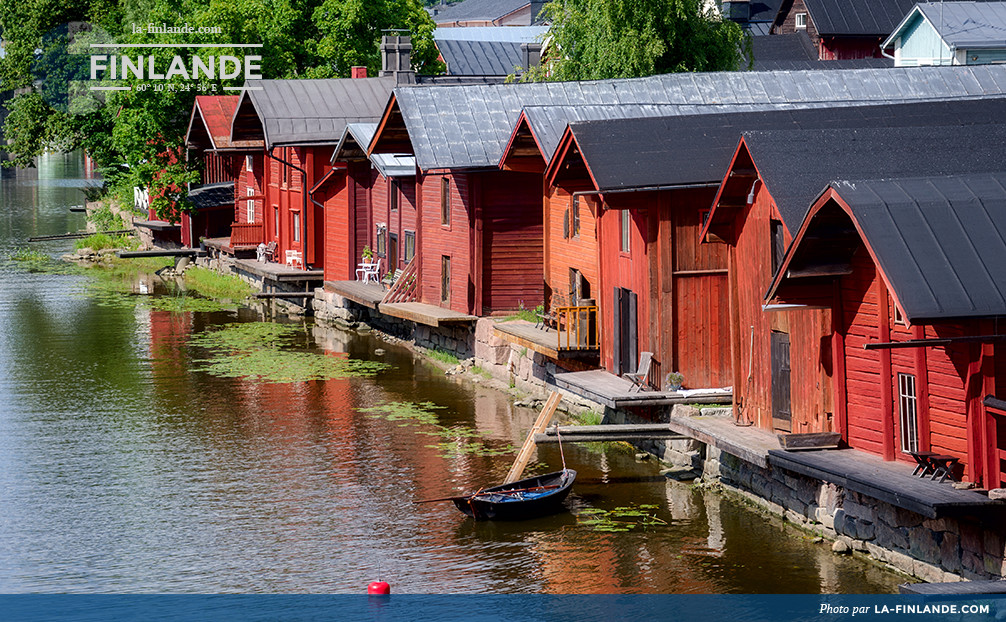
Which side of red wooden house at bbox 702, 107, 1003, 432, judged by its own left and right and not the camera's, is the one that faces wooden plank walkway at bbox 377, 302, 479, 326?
right

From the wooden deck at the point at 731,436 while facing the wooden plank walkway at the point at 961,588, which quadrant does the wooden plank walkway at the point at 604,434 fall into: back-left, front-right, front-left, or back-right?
back-right

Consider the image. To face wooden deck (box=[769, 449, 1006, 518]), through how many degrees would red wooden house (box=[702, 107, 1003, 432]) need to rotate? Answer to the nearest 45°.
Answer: approximately 45° to its left

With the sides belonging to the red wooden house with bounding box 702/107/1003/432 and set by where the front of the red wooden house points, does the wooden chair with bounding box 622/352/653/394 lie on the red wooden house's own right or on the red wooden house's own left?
on the red wooden house's own right

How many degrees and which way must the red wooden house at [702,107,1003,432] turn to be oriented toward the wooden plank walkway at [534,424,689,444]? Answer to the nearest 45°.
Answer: approximately 90° to its right

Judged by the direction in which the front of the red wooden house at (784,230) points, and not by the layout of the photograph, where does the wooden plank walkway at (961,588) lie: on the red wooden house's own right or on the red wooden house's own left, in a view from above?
on the red wooden house's own left

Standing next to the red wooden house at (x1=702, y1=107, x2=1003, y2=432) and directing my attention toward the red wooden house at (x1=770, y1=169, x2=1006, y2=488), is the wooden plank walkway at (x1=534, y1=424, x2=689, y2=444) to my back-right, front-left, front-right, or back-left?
back-right

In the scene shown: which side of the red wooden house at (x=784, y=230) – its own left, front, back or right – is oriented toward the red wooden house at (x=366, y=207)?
right

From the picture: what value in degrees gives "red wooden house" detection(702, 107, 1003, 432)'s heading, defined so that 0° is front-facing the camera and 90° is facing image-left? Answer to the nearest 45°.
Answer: approximately 45°

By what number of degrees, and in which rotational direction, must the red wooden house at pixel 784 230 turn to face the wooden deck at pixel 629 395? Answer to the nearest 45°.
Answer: approximately 90° to its right

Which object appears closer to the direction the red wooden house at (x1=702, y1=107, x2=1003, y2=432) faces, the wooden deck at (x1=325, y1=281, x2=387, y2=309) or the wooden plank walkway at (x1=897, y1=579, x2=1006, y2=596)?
the wooden plank walkway
